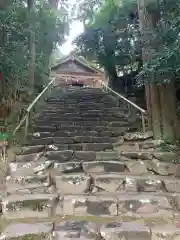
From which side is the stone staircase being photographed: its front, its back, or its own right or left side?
front
